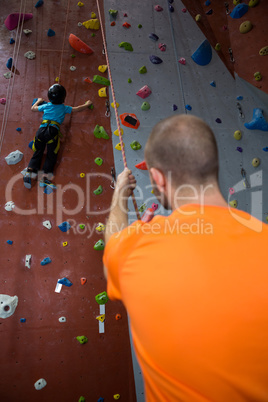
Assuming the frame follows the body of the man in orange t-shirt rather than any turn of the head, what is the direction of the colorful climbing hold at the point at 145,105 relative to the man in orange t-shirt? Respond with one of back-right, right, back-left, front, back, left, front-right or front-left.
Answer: front-right

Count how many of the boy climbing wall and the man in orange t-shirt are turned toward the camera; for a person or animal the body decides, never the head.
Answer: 0

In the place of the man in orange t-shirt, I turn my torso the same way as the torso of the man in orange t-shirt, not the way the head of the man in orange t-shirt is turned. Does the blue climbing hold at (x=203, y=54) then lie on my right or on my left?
on my right

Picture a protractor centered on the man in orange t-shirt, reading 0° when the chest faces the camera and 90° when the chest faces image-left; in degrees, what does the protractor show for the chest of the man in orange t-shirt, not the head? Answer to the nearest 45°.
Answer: approximately 135°

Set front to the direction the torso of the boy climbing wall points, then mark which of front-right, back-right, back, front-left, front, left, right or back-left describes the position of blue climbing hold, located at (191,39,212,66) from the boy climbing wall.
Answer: right

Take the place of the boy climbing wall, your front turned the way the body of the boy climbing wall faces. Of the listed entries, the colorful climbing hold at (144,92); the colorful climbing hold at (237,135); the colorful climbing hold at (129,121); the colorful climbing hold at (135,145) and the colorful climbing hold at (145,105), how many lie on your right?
5

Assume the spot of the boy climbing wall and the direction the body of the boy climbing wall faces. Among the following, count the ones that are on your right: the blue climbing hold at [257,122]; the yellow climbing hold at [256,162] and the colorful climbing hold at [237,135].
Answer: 3

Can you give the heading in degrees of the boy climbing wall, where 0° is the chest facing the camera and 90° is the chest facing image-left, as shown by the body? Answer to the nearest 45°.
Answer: approximately 180°

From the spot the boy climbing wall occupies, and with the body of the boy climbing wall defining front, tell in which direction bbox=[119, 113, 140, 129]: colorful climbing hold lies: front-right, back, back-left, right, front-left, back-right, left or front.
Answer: right

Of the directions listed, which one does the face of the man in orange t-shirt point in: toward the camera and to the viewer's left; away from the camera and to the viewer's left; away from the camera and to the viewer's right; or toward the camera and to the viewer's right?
away from the camera and to the viewer's left
